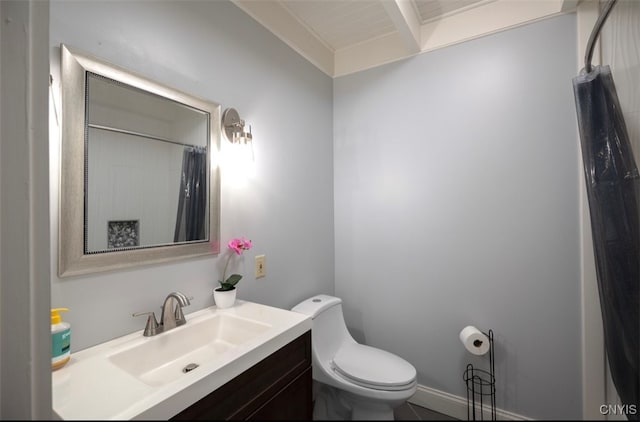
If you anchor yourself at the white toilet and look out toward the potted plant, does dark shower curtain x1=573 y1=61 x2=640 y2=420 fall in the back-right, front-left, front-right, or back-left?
back-left

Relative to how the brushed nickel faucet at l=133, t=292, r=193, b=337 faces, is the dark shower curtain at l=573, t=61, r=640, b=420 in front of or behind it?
in front

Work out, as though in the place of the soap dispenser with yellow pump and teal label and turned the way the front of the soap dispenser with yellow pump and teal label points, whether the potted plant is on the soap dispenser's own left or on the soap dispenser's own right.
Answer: on the soap dispenser's own left

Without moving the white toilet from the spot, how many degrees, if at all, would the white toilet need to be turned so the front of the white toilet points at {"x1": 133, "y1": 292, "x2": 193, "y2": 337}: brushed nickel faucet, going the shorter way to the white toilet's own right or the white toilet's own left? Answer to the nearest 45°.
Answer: approximately 90° to the white toilet's own right
